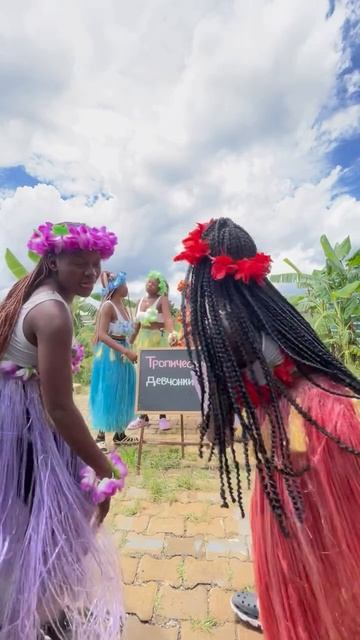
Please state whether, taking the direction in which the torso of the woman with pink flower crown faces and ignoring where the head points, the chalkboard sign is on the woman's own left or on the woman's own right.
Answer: on the woman's own left

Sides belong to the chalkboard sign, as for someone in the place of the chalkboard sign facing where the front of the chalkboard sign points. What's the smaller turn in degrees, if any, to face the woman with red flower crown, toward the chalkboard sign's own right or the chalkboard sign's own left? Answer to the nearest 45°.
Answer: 0° — it already faces them

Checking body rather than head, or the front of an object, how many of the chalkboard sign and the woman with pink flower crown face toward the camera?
1

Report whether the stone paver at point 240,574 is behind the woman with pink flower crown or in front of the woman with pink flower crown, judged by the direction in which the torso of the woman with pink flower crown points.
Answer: in front

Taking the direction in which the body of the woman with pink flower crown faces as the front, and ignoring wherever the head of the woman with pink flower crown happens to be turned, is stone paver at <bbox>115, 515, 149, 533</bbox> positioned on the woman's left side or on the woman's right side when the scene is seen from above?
on the woman's left side

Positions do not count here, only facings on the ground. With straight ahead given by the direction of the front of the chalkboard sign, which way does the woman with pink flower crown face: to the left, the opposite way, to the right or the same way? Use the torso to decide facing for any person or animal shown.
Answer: to the left

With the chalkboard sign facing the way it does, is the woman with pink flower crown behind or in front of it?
in front

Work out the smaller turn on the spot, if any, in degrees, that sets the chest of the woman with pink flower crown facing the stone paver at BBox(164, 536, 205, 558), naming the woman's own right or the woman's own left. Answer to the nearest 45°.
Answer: approximately 45° to the woman's own left

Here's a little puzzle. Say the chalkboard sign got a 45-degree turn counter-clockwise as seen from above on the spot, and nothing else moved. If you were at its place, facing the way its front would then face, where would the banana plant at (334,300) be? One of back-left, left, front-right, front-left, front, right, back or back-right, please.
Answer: left

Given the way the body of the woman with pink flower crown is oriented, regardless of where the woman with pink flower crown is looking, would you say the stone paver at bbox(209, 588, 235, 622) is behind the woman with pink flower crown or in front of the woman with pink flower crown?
in front

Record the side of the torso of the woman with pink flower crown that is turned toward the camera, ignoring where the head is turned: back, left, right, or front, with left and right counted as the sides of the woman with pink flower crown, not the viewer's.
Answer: right

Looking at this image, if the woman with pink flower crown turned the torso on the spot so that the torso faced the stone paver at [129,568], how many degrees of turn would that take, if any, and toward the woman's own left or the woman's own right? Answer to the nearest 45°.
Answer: approximately 45° to the woman's own left

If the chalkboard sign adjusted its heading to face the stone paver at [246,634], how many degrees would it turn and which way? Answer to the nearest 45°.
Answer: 0° — it already faces it

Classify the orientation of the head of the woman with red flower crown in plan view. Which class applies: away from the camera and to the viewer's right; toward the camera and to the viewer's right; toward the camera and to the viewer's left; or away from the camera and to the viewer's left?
away from the camera and to the viewer's left

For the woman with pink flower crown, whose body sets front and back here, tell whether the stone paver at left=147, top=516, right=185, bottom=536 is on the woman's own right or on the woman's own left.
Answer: on the woman's own left
